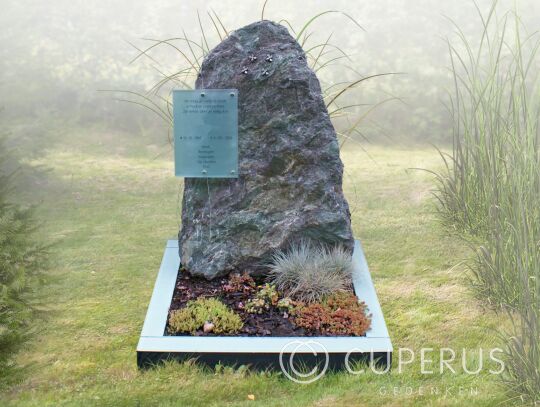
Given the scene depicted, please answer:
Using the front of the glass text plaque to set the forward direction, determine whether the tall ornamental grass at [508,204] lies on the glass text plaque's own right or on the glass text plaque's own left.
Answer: on the glass text plaque's own left

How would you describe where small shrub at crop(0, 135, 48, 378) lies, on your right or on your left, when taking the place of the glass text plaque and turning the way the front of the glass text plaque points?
on your right

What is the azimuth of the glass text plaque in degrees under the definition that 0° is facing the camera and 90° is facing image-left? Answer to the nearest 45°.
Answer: approximately 0°

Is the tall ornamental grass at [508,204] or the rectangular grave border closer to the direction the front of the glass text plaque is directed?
the rectangular grave border
